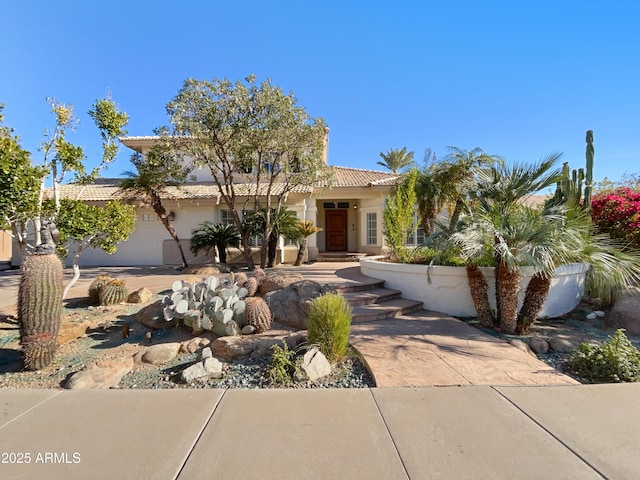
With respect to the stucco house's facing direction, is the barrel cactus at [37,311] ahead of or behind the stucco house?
ahead

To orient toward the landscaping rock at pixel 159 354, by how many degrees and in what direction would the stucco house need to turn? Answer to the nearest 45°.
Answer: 0° — it already faces it

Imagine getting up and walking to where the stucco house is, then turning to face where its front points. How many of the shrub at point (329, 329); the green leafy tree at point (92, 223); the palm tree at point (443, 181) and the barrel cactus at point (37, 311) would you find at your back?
0

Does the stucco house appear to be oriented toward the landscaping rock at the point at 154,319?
yes

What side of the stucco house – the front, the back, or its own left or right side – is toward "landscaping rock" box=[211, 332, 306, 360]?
front

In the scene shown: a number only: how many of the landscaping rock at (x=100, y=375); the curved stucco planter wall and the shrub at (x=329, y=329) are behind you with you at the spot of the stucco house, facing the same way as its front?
0

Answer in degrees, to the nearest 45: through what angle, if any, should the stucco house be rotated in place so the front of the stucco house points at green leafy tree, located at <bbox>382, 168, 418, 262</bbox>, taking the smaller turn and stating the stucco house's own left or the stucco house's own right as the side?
approximately 45° to the stucco house's own left

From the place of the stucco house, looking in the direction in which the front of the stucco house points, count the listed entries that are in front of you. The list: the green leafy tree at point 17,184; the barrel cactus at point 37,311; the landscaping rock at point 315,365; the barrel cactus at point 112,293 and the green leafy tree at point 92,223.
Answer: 5

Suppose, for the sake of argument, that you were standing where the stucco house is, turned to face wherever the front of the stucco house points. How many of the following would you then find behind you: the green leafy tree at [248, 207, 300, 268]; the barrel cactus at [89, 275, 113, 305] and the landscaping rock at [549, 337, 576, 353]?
0

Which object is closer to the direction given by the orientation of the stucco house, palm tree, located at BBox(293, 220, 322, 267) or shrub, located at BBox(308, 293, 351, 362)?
the shrub

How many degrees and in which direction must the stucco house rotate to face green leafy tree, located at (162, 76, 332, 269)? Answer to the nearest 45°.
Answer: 0° — it already faces it

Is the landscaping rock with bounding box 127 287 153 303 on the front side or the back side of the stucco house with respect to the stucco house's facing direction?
on the front side

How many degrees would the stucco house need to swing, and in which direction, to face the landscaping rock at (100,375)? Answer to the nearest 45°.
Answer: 0° — it already faces it

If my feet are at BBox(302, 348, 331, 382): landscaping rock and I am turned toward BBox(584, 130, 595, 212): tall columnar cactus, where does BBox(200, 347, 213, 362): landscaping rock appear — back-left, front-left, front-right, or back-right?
back-left

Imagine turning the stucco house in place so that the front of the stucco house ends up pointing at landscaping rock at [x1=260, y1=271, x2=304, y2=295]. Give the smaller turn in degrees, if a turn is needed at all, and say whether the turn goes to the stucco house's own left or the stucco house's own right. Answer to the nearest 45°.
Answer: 0° — it already faces it

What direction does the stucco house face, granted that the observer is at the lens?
facing the viewer

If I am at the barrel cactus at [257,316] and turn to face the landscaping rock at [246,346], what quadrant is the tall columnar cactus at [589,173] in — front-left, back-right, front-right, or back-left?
back-left

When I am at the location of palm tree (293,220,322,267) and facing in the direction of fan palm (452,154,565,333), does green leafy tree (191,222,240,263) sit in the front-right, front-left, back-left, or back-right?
back-right

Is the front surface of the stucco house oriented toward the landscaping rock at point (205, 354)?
yes
